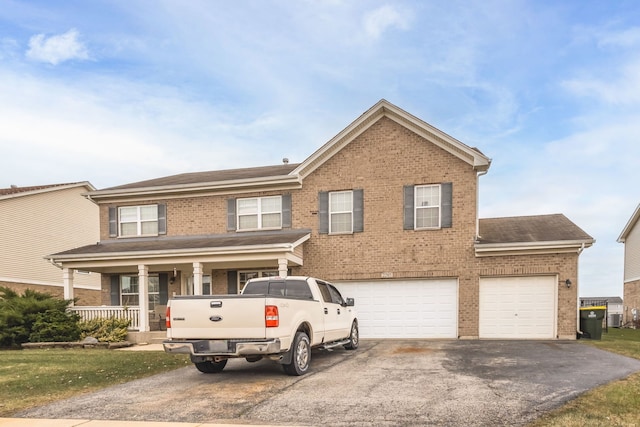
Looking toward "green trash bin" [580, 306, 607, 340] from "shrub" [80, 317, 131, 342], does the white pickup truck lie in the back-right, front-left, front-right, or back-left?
front-right

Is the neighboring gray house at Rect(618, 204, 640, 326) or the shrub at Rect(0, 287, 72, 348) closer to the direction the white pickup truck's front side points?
the neighboring gray house

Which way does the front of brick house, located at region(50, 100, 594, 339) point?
toward the camera

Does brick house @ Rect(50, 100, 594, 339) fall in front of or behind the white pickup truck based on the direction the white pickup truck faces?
in front

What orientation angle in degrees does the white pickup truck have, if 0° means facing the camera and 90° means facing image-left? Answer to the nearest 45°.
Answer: approximately 225°

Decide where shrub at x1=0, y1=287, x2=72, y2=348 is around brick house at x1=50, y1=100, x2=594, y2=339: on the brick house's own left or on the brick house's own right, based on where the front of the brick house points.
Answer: on the brick house's own right

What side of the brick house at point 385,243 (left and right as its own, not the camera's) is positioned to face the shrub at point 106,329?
right

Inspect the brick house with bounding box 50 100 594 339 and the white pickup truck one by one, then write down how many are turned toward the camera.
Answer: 1

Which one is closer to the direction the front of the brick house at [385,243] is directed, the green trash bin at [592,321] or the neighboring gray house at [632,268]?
the green trash bin

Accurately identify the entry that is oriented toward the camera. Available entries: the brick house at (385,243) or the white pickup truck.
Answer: the brick house

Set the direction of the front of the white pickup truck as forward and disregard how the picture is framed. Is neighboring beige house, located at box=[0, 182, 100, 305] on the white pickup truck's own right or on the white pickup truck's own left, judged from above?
on the white pickup truck's own left

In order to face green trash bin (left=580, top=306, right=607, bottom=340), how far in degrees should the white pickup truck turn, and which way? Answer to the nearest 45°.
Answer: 0° — it already faces it
